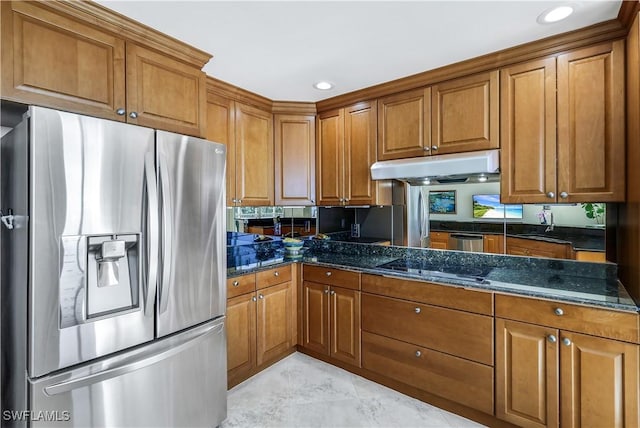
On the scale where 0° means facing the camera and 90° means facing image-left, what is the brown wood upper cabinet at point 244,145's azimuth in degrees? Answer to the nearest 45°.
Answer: approximately 315°

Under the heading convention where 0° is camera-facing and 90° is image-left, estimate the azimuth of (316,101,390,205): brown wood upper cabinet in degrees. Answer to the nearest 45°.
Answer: approximately 45°

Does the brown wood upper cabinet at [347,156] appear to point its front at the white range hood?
no

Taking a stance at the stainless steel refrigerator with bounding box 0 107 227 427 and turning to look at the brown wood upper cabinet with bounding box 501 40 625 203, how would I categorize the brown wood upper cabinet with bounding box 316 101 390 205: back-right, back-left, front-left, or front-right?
front-left

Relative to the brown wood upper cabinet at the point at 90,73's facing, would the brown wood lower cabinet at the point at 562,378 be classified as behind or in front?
in front

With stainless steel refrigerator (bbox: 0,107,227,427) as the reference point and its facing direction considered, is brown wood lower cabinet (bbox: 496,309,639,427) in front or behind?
in front

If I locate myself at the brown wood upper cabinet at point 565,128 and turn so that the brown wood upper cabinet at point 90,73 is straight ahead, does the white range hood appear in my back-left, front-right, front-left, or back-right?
front-right

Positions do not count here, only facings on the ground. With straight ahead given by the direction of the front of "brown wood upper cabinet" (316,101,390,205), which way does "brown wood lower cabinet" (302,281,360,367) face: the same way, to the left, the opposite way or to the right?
the same way

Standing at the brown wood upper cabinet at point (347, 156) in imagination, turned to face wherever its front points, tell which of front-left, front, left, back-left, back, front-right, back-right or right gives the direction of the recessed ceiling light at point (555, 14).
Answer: left

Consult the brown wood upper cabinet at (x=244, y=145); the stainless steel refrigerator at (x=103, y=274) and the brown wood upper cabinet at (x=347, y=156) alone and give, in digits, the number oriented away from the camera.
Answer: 0

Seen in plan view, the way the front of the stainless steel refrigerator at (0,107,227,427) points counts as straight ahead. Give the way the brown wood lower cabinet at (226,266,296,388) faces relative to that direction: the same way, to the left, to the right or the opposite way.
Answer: the same way

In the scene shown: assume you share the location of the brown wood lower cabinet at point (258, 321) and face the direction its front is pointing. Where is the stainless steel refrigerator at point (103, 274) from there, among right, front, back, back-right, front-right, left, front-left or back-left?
right
